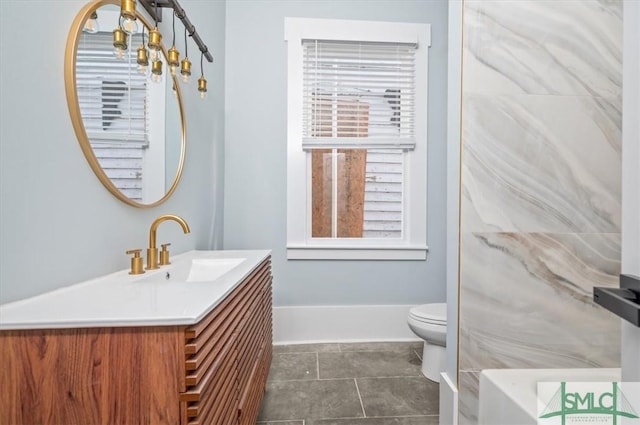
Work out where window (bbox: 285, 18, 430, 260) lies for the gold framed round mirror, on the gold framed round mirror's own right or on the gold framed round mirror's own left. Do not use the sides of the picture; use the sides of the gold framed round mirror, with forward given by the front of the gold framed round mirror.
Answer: on the gold framed round mirror's own left

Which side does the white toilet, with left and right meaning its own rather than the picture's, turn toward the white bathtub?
left

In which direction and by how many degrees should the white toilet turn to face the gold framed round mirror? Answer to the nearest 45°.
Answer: approximately 45° to its left

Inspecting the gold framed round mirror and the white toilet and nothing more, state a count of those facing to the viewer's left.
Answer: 1

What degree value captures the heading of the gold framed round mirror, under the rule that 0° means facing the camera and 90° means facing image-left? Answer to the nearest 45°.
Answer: approximately 315°

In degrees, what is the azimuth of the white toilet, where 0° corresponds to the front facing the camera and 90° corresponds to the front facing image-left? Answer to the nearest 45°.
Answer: approximately 90°

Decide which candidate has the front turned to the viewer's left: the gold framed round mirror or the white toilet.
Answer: the white toilet

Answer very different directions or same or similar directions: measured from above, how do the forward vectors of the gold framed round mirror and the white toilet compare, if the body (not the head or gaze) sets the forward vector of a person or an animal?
very different directions
